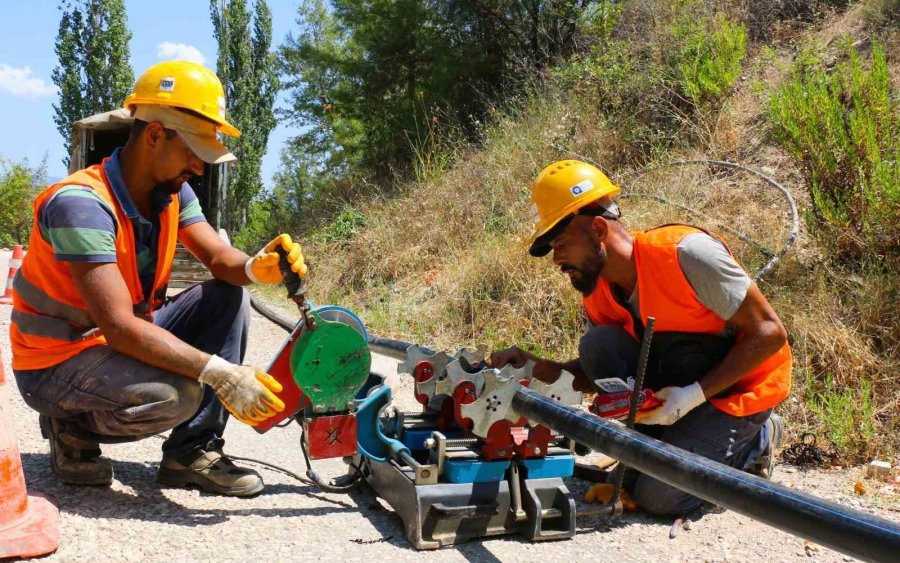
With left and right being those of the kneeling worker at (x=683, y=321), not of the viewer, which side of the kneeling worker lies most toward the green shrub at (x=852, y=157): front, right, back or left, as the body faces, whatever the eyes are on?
back

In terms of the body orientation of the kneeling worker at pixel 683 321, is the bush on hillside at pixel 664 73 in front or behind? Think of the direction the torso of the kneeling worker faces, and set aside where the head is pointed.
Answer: behind

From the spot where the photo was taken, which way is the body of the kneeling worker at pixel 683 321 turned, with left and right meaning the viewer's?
facing the viewer and to the left of the viewer

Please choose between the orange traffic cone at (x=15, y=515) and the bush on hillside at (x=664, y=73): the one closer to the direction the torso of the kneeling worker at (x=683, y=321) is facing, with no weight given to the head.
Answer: the orange traffic cone

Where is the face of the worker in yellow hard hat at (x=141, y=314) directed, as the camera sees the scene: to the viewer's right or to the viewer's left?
to the viewer's right

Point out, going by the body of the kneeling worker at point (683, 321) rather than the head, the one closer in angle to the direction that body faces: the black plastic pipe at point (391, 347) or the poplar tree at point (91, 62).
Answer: the black plastic pipe

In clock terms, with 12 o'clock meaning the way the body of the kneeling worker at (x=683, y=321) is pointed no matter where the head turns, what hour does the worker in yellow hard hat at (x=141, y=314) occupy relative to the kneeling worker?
The worker in yellow hard hat is roughly at 1 o'clock from the kneeling worker.

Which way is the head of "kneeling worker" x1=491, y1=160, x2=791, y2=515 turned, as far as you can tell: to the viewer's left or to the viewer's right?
to the viewer's left

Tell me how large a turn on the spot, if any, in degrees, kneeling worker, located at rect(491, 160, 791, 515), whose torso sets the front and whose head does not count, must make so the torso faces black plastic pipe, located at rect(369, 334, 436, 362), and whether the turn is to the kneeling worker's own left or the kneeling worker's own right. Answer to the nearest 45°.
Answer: approximately 45° to the kneeling worker's own right

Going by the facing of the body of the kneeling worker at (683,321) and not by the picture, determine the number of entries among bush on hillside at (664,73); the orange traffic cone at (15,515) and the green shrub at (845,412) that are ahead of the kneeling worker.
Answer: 1

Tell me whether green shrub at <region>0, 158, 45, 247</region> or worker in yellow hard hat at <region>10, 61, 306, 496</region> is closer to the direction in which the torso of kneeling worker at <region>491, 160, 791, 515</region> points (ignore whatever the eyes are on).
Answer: the worker in yellow hard hat
